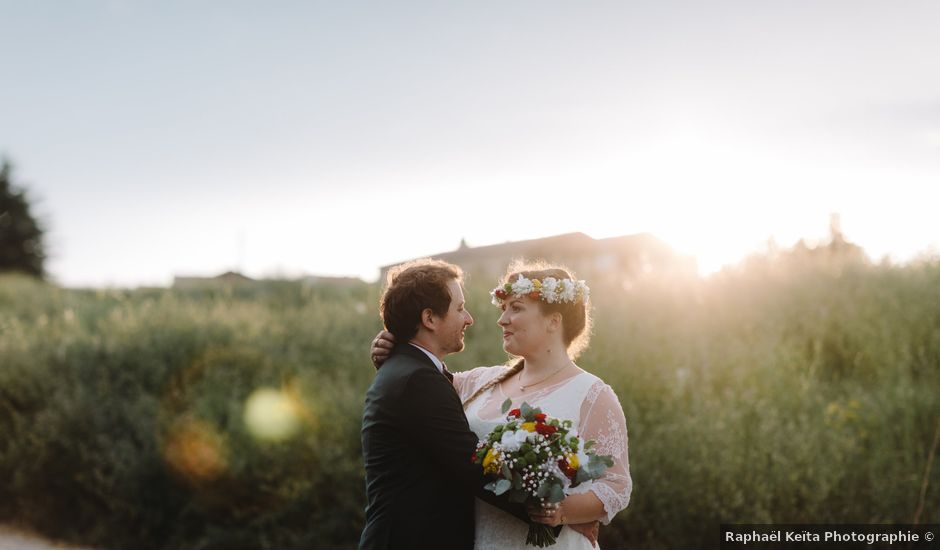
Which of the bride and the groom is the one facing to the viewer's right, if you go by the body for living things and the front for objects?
the groom

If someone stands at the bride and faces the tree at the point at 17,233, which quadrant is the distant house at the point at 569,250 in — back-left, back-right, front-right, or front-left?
front-right

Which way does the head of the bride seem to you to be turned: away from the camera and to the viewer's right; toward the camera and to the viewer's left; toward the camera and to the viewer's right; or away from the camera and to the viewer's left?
toward the camera and to the viewer's left

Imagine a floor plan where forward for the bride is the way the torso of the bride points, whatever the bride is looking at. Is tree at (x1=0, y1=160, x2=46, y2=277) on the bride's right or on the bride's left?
on the bride's right

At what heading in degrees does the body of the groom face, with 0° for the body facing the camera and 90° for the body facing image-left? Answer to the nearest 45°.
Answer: approximately 270°

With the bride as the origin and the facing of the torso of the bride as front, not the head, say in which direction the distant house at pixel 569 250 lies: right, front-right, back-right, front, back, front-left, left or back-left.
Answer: back-right

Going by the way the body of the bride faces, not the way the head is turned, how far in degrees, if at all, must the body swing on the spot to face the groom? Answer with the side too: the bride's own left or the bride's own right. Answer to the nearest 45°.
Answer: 0° — they already face them

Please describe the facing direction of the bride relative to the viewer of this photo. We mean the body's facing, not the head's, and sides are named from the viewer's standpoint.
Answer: facing the viewer and to the left of the viewer

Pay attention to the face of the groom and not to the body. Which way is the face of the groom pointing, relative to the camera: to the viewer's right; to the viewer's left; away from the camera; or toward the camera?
to the viewer's right

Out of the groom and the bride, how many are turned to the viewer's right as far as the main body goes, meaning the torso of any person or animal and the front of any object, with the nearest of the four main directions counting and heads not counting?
1

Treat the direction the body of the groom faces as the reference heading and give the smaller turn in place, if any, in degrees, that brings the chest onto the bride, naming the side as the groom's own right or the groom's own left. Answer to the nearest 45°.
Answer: approximately 45° to the groom's own left
